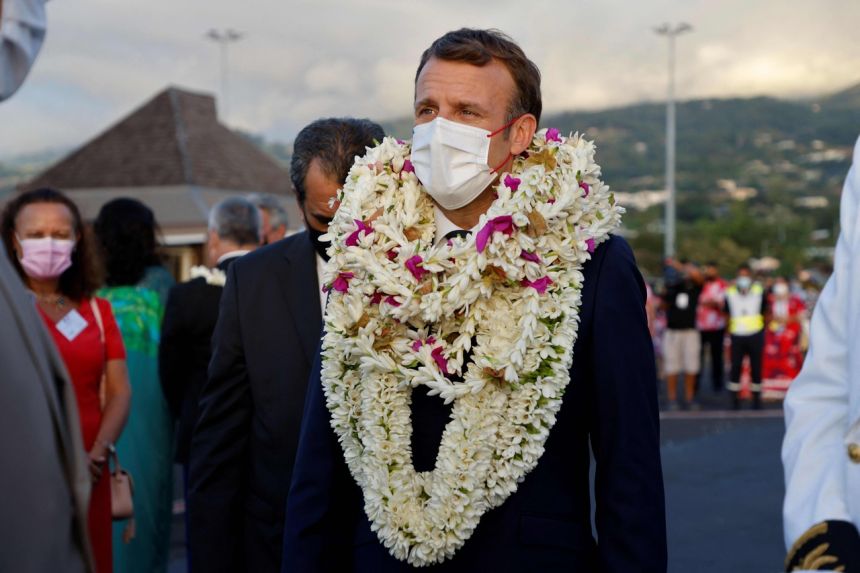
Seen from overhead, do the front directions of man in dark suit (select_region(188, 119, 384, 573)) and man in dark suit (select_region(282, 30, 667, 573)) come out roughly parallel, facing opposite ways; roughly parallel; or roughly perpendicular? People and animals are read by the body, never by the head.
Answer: roughly perpendicular

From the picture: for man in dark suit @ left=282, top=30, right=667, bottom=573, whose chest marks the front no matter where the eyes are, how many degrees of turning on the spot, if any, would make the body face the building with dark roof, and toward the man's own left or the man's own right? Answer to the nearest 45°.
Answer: approximately 135° to the man's own right

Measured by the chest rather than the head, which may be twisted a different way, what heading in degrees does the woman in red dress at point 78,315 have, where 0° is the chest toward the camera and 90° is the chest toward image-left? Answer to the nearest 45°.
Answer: approximately 0°

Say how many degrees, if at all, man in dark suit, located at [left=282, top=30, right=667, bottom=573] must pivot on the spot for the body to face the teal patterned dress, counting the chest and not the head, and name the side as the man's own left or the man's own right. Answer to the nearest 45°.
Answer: approximately 90° to the man's own right

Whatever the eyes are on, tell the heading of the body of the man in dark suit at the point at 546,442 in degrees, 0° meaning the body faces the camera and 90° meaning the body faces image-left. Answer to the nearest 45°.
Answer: approximately 45°

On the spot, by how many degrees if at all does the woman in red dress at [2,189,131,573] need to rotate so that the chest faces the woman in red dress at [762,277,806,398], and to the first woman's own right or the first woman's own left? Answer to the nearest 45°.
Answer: approximately 135° to the first woman's own left

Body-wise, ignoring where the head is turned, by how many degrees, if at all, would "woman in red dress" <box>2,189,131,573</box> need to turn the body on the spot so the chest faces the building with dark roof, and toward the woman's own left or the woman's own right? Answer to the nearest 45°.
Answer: approximately 180°

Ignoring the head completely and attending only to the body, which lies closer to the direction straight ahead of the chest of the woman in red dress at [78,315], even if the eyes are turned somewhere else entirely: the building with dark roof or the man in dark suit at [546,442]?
the man in dark suit
